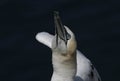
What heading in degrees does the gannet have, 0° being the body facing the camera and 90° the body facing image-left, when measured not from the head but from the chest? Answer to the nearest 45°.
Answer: approximately 45°
